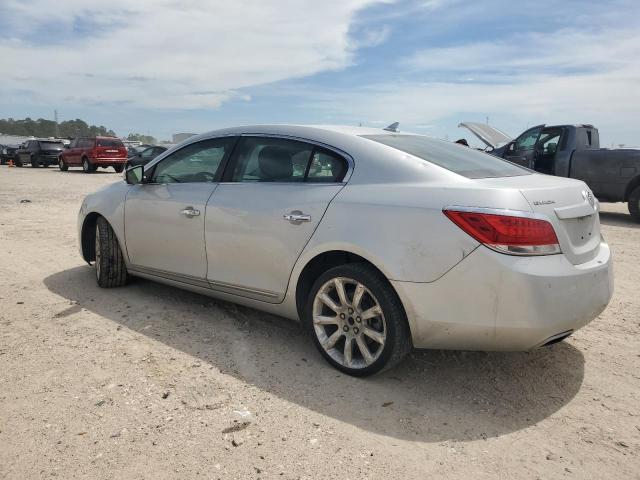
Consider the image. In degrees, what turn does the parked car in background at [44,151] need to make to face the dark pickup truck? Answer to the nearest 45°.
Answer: approximately 135° to its left

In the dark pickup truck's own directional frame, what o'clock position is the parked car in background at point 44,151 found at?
The parked car in background is roughly at 11 o'clock from the dark pickup truck.

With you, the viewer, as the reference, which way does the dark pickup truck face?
facing away from the viewer and to the left of the viewer

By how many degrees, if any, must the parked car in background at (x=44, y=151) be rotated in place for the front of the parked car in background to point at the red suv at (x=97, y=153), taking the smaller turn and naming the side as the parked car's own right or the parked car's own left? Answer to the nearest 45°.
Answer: approximately 135° to the parked car's own left

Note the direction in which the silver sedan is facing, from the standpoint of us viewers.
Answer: facing away from the viewer and to the left of the viewer

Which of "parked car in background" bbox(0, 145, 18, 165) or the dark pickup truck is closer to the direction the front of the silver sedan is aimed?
the parked car in background

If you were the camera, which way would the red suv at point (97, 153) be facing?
facing away from the viewer and to the left of the viewer
